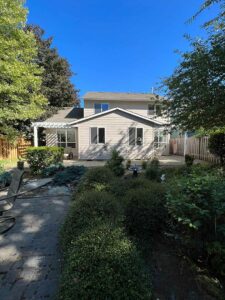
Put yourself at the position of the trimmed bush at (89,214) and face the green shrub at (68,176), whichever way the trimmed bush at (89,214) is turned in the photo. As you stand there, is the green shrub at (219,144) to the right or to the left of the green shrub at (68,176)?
right

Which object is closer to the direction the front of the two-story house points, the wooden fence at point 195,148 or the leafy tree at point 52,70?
the leafy tree
